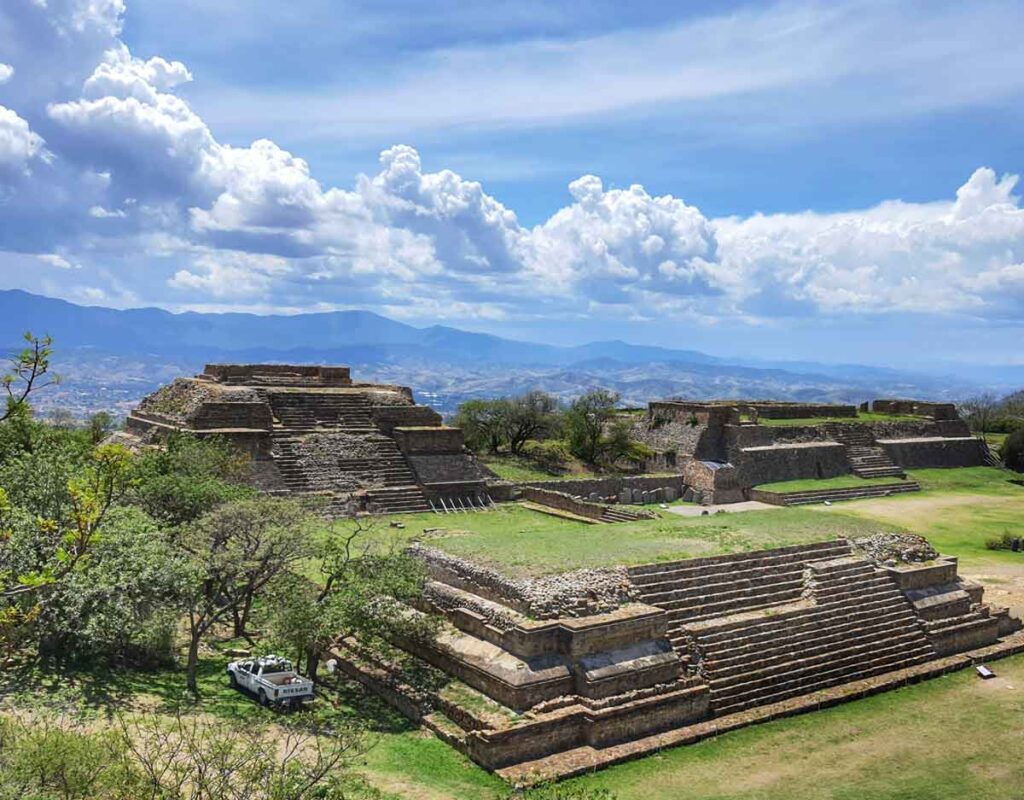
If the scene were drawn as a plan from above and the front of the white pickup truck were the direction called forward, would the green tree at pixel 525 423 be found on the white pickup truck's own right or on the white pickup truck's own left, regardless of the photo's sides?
on the white pickup truck's own right

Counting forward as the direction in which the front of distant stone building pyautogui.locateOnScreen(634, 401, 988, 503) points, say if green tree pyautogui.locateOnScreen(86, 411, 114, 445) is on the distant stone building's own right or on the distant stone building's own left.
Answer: on the distant stone building's own right

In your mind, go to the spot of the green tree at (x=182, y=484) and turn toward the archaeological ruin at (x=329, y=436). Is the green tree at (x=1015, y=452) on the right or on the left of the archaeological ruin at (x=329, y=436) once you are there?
right

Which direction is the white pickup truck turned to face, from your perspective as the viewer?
facing away from the viewer and to the left of the viewer

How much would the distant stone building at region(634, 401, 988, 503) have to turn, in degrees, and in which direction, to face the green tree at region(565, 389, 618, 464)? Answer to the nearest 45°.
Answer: approximately 135° to its right

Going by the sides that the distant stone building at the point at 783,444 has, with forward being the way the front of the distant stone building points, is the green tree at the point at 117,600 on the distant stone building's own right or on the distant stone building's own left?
on the distant stone building's own right

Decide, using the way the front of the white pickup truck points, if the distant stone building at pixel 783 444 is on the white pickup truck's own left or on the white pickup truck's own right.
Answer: on the white pickup truck's own right

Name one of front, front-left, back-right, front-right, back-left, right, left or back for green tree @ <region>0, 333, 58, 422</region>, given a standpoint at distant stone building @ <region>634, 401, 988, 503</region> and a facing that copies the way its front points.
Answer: front-right

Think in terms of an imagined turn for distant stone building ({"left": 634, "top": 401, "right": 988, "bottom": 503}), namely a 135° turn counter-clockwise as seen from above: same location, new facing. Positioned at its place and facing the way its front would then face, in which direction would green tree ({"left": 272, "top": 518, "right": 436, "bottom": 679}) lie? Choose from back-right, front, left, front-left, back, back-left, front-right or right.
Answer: back

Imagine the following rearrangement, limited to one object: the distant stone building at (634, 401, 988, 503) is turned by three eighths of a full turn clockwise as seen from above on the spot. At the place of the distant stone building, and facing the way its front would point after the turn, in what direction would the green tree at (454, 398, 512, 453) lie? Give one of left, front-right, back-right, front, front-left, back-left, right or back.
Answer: front

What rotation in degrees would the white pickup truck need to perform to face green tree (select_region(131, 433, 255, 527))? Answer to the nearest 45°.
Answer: approximately 45° to its right

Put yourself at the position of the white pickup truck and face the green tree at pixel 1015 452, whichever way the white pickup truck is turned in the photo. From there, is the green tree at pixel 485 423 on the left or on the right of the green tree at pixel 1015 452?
left

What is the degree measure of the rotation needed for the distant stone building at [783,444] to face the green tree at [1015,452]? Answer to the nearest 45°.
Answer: approximately 90° to its left
